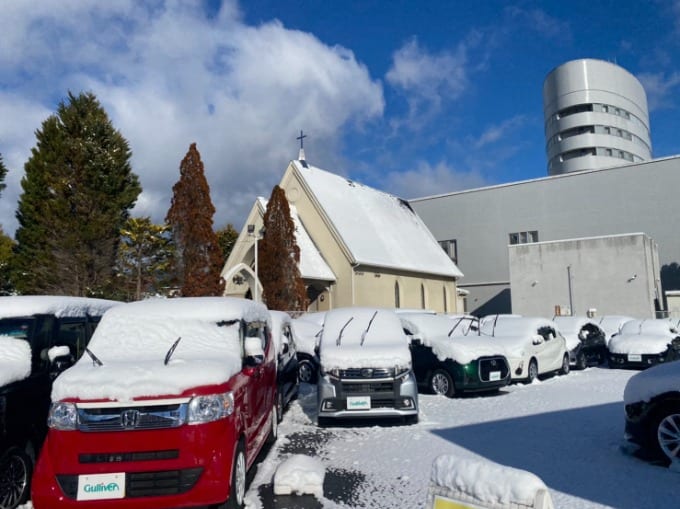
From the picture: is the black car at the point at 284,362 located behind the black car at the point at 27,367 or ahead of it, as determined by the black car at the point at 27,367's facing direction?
behind

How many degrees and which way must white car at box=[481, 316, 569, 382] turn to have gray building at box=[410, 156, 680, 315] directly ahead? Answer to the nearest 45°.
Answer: approximately 135° to its right

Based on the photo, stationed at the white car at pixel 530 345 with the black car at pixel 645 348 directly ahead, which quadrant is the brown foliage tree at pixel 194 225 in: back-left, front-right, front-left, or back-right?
back-left

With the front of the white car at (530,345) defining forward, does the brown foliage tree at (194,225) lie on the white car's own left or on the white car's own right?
on the white car's own right

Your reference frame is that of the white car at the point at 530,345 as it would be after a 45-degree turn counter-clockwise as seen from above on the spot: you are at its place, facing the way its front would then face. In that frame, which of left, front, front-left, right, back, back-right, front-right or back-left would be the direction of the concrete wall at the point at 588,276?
back

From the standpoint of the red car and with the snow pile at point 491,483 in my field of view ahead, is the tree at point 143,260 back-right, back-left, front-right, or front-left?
back-left

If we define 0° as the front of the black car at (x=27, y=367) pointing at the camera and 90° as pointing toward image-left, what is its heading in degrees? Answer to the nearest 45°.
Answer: approximately 45°

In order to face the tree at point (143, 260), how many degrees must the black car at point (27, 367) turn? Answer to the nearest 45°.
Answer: approximately 135° to its right

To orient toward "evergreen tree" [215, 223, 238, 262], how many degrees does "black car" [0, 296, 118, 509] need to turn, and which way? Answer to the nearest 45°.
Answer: approximately 135° to its right

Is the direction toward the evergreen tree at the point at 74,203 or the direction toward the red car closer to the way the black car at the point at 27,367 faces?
the red car

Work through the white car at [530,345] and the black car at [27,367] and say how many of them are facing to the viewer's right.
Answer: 0

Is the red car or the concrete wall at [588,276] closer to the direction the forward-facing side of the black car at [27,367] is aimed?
the red car

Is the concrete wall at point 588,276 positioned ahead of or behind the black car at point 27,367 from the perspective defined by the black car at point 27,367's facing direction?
behind

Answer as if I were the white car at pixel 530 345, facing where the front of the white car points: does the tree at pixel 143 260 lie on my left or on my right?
on my right

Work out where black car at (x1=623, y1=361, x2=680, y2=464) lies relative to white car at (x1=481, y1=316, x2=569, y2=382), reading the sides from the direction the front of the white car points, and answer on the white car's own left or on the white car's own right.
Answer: on the white car's own left

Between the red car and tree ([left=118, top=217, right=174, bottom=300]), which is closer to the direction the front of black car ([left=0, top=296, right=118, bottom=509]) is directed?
the red car

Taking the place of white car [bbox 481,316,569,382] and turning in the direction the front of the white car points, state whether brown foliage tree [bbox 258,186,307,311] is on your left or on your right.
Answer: on your right

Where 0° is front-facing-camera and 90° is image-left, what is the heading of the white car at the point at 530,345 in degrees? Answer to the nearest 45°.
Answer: approximately 45°

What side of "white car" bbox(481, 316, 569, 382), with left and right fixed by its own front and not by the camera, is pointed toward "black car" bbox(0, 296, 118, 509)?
front
